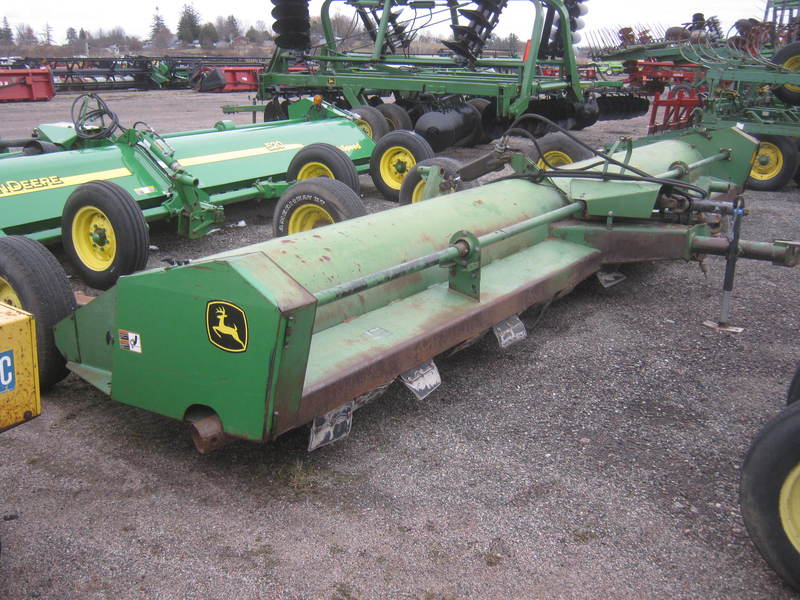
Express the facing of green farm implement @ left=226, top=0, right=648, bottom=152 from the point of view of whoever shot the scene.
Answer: facing to the left of the viewer

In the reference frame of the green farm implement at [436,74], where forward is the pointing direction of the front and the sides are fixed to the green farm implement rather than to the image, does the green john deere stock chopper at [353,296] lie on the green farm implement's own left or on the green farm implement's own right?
on the green farm implement's own left

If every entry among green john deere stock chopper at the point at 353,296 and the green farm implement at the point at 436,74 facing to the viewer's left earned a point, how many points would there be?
1

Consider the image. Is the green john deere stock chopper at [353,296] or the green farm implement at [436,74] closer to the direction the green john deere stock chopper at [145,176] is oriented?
the green farm implement

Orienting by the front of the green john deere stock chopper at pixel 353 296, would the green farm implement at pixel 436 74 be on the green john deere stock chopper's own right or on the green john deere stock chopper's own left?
on the green john deere stock chopper's own left
